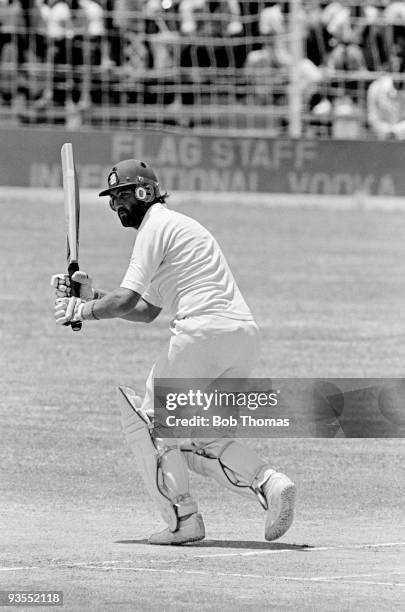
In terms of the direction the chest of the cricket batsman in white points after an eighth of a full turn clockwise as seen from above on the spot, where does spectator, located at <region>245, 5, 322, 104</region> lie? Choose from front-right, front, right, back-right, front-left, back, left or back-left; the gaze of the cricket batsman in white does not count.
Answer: front-right

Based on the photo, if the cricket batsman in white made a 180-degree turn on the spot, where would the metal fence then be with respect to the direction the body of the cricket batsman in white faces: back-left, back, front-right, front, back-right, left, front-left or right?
left

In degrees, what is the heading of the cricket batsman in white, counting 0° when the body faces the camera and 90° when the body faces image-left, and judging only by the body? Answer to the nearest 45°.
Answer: approximately 90°

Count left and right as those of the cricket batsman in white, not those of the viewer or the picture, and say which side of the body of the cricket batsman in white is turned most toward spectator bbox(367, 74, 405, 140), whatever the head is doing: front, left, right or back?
right

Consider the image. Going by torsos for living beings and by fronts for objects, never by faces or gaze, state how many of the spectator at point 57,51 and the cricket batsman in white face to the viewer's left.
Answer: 1

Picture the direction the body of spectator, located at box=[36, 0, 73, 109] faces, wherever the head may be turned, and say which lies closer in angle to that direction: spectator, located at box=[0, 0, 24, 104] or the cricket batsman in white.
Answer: the cricket batsman in white

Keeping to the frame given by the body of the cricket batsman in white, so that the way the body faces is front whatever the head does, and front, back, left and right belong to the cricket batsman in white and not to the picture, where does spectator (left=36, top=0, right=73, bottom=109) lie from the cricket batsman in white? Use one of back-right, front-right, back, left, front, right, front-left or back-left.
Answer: right

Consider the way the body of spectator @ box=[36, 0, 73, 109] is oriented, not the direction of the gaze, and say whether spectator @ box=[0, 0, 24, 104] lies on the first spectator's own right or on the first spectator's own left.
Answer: on the first spectator's own right

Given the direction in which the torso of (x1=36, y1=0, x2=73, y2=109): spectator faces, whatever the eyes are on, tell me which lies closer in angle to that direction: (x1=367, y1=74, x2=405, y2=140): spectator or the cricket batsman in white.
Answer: the cricket batsman in white

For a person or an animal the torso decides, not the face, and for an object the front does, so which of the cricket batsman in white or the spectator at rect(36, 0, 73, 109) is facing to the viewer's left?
the cricket batsman in white

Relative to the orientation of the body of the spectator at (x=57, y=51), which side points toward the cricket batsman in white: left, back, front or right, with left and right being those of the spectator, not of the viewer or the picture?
front

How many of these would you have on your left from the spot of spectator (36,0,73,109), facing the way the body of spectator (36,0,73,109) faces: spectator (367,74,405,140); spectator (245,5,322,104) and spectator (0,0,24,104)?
2

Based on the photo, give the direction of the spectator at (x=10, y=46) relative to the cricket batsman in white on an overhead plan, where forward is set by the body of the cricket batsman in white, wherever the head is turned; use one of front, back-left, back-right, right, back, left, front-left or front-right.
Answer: right

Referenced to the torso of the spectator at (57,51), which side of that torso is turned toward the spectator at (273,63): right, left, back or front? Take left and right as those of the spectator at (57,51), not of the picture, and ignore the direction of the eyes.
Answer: left

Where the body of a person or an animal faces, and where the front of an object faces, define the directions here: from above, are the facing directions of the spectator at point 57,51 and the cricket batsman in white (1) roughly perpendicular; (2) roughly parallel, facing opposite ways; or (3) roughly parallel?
roughly perpendicular

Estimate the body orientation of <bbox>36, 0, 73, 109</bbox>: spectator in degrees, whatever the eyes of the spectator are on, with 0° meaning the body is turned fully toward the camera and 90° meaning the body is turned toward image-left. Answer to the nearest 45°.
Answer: approximately 0°
